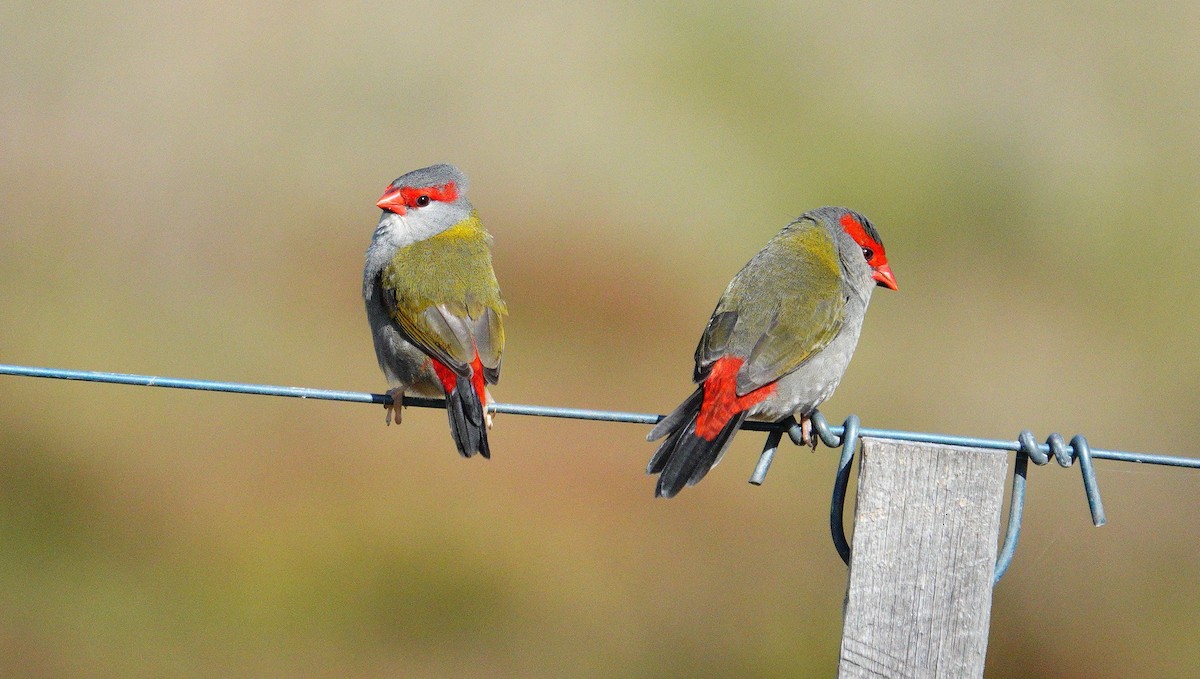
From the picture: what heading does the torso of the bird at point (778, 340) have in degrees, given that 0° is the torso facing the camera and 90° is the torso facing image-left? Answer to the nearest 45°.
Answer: approximately 225°

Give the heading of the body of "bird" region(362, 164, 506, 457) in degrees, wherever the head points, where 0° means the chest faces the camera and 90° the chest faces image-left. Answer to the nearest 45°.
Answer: approximately 135°

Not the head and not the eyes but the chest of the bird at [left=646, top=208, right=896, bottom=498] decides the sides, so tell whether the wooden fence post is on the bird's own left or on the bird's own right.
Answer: on the bird's own right
